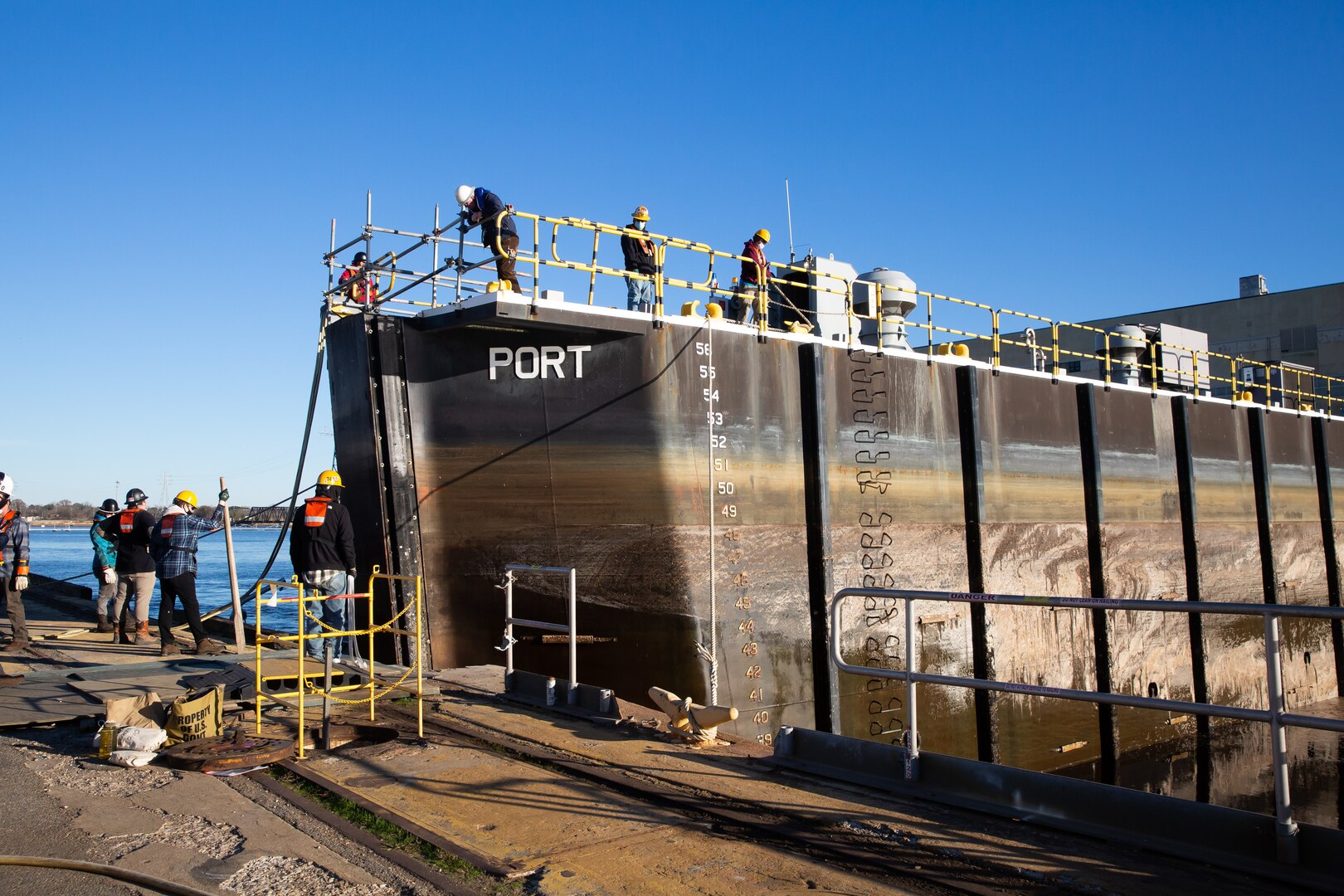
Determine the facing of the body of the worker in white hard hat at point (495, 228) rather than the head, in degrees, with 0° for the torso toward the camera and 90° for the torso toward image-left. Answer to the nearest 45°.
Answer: approximately 90°

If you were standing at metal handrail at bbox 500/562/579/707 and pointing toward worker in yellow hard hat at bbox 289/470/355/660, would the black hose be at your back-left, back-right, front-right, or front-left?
front-right

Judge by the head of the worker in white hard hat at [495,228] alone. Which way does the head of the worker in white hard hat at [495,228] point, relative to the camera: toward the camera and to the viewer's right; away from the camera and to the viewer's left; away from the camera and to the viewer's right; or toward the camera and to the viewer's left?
toward the camera and to the viewer's left

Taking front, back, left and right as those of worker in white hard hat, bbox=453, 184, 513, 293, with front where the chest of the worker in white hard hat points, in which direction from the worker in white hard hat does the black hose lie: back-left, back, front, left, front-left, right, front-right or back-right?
front-right

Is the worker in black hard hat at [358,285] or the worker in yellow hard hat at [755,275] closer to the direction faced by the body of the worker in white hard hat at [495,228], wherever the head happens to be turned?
the worker in black hard hat

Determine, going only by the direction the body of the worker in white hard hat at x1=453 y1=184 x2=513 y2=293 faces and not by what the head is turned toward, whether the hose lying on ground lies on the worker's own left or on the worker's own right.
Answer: on the worker's own left

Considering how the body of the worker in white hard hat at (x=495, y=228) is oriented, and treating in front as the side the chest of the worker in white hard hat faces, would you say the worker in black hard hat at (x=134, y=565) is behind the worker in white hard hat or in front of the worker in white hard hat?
in front

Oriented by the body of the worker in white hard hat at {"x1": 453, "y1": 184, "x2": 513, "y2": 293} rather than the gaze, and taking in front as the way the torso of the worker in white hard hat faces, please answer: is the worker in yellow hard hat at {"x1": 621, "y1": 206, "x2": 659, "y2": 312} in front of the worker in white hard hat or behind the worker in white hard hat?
behind

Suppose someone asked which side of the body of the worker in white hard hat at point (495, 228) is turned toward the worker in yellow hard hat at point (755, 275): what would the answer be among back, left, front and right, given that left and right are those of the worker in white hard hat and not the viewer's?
back

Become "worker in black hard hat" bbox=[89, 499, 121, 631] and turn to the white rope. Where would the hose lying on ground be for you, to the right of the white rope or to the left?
right
